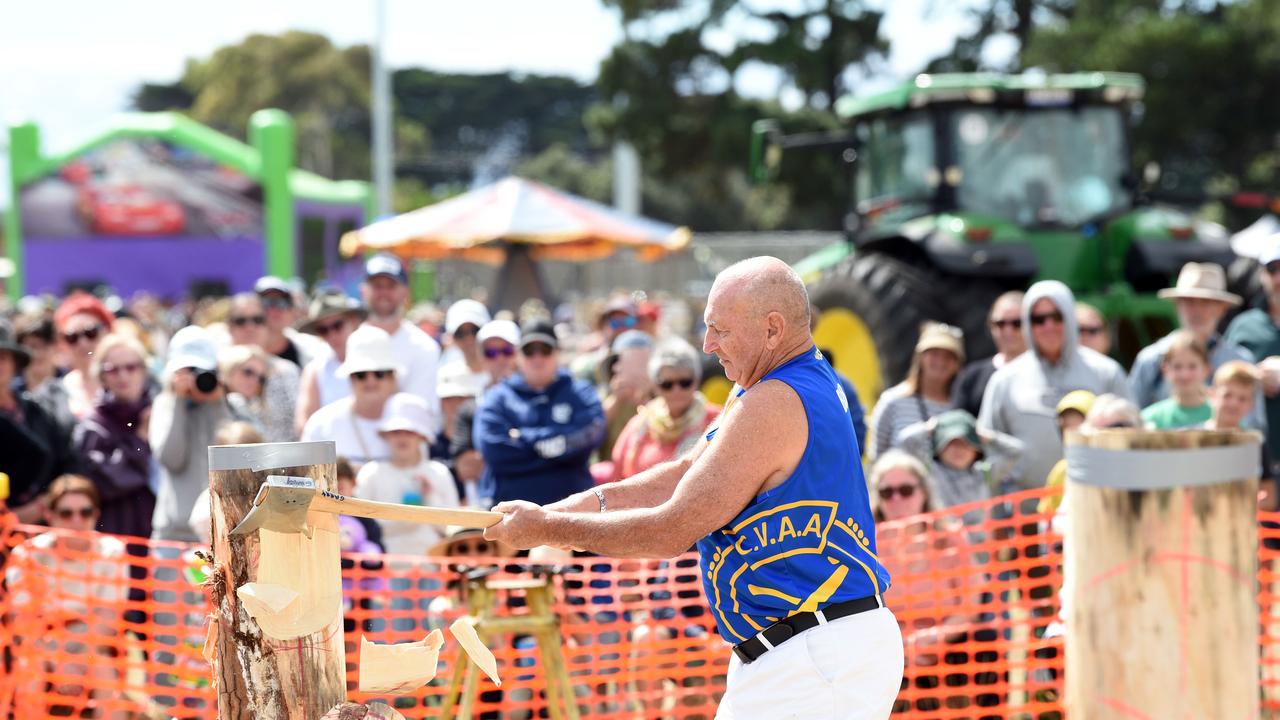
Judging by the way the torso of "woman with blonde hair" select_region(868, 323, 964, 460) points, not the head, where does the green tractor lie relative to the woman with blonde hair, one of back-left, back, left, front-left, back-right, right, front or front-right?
back

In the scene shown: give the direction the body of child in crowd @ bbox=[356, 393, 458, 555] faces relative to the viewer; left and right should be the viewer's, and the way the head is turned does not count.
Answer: facing the viewer

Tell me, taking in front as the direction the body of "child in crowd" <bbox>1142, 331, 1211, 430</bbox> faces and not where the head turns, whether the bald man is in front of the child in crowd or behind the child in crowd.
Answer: in front

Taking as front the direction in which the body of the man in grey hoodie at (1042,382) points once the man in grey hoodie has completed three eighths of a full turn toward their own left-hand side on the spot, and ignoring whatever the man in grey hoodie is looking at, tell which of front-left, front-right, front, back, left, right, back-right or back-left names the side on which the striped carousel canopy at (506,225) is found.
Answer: left

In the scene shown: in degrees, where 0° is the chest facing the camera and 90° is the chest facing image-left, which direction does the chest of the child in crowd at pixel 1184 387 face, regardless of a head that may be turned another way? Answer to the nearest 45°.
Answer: approximately 0°

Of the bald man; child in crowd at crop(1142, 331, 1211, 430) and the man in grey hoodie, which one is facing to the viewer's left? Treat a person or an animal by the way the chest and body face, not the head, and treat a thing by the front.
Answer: the bald man

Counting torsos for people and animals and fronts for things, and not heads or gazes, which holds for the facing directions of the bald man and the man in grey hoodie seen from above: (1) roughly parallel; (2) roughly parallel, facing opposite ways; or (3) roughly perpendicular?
roughly perpendicular

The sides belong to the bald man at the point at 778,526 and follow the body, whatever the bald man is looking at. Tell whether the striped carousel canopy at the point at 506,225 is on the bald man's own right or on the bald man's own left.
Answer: on the bald man's own right

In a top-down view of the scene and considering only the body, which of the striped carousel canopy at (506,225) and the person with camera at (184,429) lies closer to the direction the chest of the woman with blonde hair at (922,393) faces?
the person with camera

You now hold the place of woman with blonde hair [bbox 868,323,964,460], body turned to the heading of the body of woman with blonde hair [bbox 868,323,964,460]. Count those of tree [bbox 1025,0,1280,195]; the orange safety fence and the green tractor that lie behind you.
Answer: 2

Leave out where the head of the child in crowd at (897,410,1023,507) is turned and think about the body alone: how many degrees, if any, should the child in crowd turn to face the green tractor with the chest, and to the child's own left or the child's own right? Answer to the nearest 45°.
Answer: approximately 180°

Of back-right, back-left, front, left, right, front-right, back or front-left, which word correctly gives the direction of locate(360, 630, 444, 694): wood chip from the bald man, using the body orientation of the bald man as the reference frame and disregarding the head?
front

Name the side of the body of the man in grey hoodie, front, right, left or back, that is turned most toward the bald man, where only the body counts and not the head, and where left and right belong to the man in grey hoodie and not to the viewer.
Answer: front

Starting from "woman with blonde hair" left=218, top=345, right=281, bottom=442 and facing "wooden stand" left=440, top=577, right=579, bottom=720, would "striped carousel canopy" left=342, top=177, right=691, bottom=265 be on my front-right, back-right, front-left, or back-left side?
back-left

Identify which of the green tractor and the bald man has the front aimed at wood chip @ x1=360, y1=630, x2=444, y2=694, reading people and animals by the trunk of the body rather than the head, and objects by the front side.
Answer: the bald man

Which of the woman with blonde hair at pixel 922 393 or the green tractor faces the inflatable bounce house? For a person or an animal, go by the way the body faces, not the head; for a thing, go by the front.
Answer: the green tractor

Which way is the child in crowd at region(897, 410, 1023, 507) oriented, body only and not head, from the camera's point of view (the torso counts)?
toward the camera

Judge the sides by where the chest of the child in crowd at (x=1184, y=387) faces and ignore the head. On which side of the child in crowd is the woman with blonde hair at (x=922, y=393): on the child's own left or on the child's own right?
on the child's own right

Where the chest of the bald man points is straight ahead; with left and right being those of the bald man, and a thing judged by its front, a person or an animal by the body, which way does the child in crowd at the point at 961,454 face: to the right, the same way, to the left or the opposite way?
to the left
